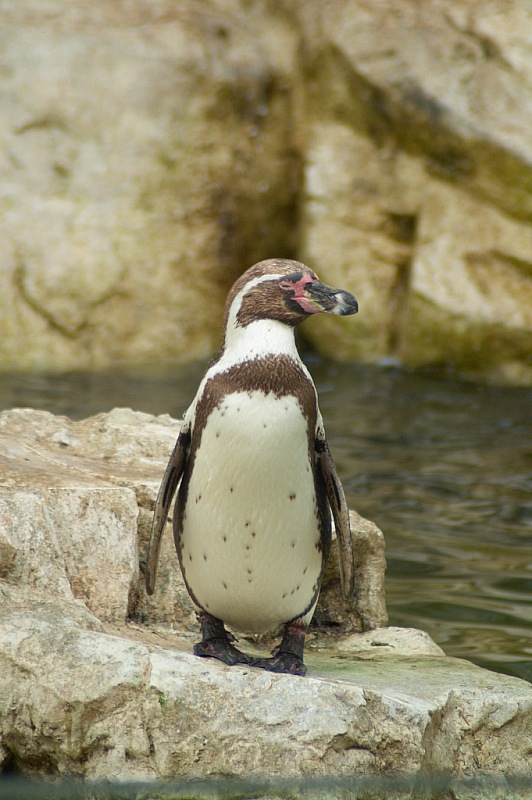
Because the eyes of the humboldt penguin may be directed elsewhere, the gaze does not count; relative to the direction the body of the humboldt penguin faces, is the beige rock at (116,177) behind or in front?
behind

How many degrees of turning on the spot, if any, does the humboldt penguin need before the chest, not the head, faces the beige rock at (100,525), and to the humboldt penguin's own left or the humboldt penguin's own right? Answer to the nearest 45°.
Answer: approximately 135° to the humboldt penguin's own right

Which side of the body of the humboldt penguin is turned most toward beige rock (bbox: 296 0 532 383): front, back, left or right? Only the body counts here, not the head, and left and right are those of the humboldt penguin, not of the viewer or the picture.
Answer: back

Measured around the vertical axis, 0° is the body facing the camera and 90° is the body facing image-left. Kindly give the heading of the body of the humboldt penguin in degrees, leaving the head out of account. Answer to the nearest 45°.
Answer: approximately 0°
